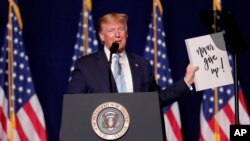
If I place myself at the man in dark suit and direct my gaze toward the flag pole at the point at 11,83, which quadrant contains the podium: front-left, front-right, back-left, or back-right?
back-left

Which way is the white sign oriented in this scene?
toward the camera

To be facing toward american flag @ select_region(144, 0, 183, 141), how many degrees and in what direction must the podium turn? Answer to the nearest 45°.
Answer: approximately 180°

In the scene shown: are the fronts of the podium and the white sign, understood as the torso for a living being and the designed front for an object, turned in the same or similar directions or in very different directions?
same or similar directions

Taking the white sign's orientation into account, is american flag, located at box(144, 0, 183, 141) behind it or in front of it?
behind

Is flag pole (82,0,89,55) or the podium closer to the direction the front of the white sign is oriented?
the podium

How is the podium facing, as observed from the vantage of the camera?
facing the viewer

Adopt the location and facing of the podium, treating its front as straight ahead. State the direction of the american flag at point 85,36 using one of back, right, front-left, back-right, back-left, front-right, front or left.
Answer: back

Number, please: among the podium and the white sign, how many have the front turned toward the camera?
2

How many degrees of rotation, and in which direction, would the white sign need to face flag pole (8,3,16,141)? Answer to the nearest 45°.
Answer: approximately 135° to its right
